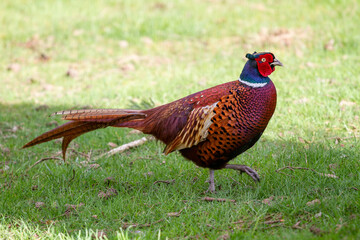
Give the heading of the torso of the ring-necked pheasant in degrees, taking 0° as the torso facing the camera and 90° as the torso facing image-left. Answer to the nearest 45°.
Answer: approximately 270°
